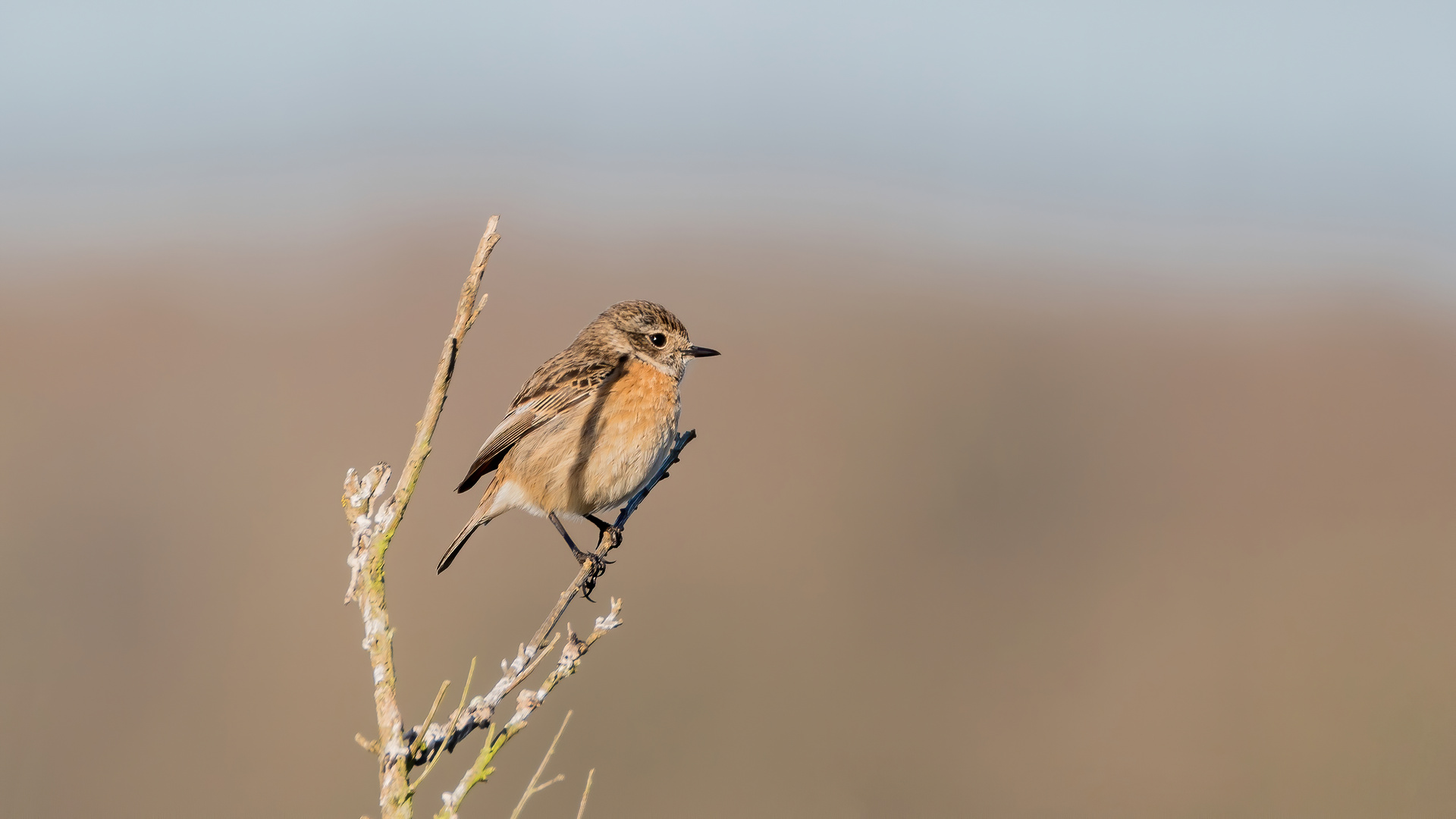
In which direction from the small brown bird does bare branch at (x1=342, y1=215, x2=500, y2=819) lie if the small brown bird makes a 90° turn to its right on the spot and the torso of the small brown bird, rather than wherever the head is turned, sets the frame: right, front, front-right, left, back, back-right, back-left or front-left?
right

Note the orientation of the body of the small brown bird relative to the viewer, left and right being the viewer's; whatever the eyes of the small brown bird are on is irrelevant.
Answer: facing to the right of the viewer
